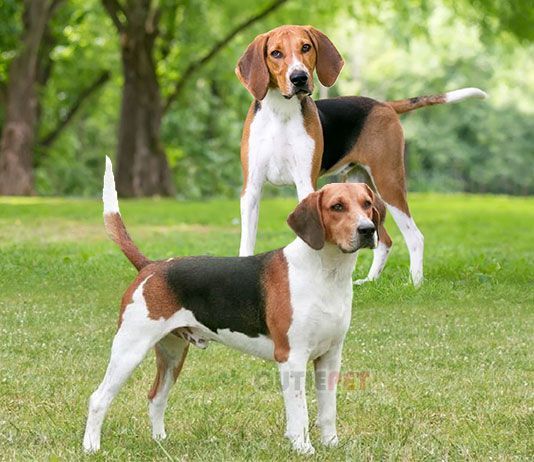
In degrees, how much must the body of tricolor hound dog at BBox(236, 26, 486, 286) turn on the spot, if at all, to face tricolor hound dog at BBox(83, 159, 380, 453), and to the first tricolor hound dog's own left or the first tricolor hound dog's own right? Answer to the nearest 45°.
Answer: approximately 45° to the first tricolor hound dog's own left

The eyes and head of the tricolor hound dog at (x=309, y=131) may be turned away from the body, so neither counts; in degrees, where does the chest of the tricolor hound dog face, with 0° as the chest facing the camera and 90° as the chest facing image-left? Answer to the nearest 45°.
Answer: approximately 45°

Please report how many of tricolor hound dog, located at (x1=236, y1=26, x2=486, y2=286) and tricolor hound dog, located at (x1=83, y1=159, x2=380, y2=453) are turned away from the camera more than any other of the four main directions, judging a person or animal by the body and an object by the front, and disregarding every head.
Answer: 0

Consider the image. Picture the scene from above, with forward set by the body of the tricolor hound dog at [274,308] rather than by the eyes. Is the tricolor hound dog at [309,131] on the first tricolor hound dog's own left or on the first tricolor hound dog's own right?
on the first tricolor hound dog's own left

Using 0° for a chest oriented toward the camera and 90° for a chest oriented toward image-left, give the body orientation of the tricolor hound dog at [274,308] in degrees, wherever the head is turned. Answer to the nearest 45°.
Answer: approximately 315°
